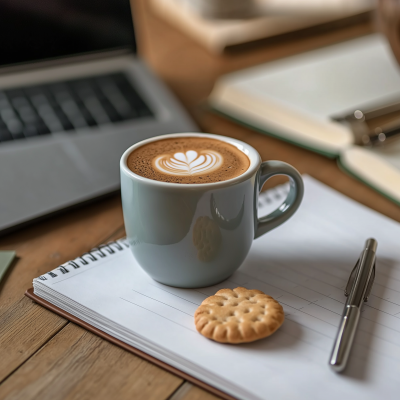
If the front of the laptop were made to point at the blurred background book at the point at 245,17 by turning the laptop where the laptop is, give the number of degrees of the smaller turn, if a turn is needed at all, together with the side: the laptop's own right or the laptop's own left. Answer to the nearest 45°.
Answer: approximately 90° to the laptop's own left

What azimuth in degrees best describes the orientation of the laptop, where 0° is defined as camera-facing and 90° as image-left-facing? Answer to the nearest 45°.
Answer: approximately 315°
